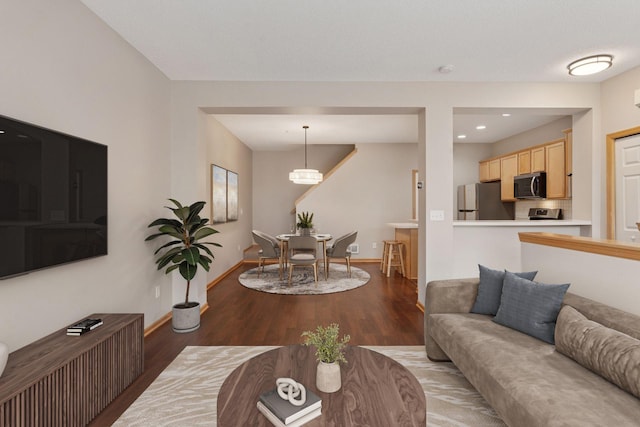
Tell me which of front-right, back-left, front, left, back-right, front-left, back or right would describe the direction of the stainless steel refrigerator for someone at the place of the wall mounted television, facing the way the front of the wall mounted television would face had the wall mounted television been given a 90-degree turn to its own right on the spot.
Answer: back-left

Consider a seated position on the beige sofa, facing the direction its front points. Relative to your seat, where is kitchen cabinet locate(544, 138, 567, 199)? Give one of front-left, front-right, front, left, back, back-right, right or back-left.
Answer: back-right

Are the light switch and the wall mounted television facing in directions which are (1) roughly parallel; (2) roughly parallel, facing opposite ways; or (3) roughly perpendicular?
roughly perpendicular

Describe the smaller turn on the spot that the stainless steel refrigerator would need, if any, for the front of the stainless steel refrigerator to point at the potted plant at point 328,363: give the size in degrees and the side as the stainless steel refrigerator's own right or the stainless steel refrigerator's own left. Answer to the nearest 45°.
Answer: approximately 45° to the stainless steel refrigerator's own left

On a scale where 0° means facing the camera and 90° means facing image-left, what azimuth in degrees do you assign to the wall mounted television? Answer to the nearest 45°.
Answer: approximately 315°

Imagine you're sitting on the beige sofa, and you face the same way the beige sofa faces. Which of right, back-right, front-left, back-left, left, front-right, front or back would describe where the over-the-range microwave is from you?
back-right

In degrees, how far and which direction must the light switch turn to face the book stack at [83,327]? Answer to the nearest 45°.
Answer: approximately 45° to its right

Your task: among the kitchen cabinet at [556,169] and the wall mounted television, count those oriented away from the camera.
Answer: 0

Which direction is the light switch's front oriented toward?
toward the camera

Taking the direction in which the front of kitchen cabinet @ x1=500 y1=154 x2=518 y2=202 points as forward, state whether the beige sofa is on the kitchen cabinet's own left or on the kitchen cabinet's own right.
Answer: on the kitchen cabinet's own left

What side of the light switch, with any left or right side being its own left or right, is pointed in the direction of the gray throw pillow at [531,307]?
front

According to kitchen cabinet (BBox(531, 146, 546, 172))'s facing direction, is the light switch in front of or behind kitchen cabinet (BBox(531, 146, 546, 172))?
in front

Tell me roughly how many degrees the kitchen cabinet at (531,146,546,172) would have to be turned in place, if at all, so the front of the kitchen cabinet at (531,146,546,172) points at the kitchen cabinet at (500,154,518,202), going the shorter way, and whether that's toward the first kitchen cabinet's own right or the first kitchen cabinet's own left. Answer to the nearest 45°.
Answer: approximately 90° to the first kitchen cabinet's own right

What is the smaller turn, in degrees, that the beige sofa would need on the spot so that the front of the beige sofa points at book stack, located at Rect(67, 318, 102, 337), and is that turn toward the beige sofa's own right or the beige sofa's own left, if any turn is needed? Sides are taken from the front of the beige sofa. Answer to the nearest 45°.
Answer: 0° — it already faces it
